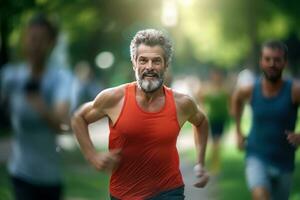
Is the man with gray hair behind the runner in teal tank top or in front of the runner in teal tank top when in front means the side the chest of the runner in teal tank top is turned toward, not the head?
in front

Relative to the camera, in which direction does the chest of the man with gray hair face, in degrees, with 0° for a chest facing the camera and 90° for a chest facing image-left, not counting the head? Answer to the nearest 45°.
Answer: approximately 0°

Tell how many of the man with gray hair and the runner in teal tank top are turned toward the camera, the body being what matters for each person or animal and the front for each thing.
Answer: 2

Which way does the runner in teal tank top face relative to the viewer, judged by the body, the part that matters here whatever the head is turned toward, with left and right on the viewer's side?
facing the viewer

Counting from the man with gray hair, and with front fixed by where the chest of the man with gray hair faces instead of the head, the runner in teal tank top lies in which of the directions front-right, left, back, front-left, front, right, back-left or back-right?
back-left
